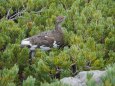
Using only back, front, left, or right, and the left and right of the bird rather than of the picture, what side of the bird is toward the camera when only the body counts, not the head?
right

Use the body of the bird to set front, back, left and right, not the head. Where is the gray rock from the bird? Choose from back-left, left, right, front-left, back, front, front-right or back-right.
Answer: right
